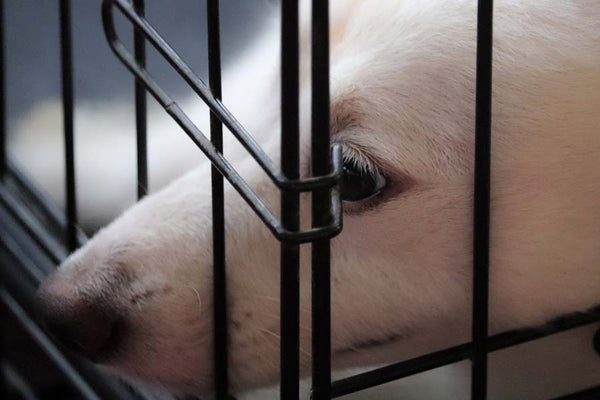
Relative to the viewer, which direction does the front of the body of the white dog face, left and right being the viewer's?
facing to the left of the viewer
